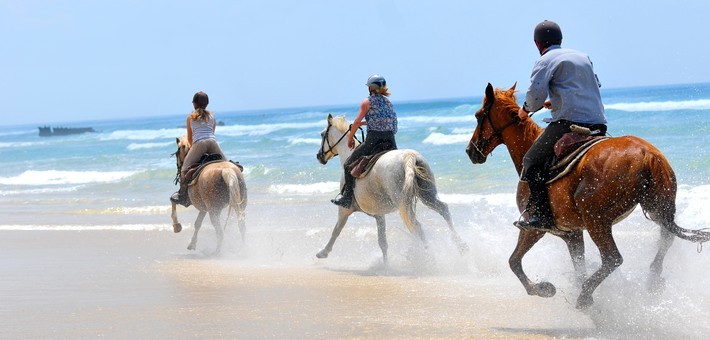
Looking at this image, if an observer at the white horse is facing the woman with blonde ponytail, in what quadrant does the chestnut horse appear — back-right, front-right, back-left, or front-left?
back-left

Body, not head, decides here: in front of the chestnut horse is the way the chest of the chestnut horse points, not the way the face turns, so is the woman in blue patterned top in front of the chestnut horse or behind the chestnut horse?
in front

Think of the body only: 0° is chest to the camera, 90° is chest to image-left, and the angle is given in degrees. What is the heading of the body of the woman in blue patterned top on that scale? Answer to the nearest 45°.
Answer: approximately 135°

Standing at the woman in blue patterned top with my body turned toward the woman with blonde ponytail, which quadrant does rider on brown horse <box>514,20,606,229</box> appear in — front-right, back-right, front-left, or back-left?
back-left

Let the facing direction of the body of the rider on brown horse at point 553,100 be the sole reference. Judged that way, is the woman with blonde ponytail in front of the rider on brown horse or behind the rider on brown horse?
in front

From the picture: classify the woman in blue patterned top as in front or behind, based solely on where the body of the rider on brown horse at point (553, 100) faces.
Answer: in front

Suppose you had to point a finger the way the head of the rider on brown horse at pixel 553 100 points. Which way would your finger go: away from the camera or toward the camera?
away from the camera

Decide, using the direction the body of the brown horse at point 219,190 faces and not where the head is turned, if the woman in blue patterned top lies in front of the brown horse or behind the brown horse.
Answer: behind

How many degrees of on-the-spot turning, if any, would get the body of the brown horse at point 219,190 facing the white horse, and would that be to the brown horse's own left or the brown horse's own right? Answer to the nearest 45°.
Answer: approximately 180°

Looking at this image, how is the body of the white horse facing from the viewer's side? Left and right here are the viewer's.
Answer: facing away from the viewer and to the left of the viewer

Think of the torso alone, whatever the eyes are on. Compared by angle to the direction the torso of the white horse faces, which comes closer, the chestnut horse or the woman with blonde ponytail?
the woman with blonde ponytail
